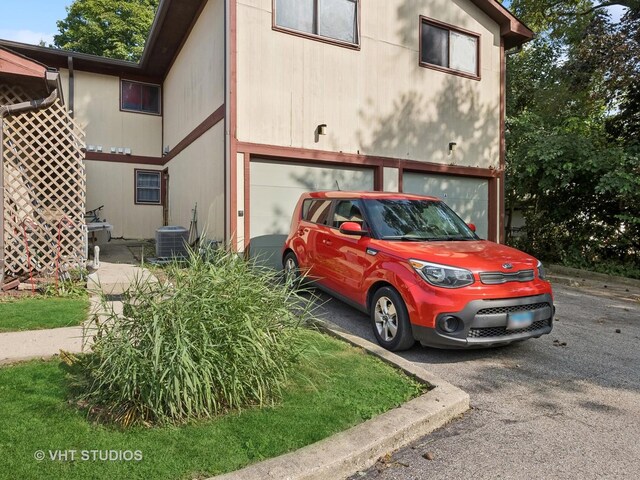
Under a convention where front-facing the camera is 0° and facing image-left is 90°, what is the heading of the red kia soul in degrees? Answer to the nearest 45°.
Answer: approximately 315°

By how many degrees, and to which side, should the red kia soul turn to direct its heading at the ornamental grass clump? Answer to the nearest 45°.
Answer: approximately 90° to its right

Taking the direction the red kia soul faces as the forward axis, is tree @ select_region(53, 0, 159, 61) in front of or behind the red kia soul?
behind

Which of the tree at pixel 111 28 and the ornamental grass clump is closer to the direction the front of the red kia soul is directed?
the ornamental grass clump

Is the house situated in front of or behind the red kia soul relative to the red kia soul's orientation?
behind
